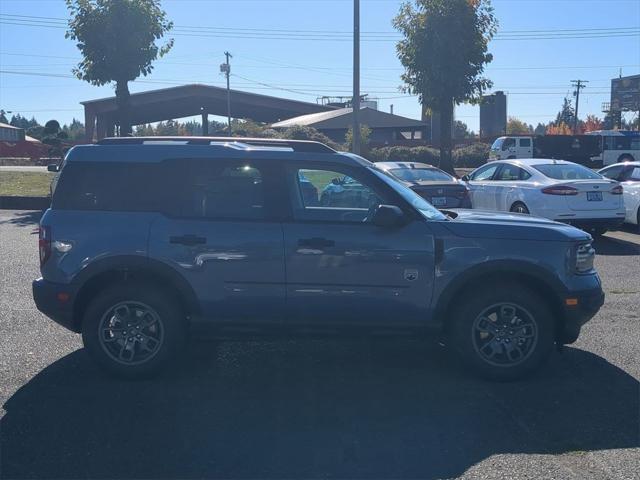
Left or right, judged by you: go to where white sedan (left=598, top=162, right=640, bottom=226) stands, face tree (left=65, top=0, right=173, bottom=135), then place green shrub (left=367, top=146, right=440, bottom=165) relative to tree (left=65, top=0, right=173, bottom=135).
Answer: right

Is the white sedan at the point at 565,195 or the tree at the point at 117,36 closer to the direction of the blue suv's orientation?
the white sedan

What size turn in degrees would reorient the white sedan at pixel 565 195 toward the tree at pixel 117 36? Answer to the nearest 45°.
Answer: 0° — it already faces it

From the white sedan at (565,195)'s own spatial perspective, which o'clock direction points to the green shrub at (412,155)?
The green shrub is roughly at 1 o'clock from the white sedan.

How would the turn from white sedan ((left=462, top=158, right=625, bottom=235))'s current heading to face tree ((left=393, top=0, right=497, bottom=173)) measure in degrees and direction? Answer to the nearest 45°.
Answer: approximately 45° to its right

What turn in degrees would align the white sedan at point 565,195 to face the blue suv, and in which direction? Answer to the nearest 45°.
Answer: approximately 135° to its left

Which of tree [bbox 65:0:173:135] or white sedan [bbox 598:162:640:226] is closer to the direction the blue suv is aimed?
the white sedan

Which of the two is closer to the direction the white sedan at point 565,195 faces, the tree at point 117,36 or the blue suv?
the tree

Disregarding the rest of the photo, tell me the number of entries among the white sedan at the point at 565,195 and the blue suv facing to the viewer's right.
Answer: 1

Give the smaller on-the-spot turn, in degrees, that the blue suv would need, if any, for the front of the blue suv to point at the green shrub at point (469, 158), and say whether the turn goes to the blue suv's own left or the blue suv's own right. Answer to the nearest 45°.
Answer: approximately 90° to the blue suv's own left

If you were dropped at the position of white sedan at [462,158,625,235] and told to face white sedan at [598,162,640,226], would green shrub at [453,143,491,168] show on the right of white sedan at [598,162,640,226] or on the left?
left

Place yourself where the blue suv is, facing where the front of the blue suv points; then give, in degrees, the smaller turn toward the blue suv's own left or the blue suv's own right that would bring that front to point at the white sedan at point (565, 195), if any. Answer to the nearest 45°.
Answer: approximately 45° to the blue suv's own left

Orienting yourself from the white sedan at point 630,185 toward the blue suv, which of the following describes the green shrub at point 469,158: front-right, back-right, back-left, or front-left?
back-right

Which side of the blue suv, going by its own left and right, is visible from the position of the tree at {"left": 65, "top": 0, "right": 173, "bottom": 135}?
left

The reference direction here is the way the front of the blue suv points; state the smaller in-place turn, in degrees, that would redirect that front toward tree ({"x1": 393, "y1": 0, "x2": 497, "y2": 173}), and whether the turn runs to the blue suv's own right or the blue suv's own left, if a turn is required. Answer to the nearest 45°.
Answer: approximately 90° to the blue suv's own left

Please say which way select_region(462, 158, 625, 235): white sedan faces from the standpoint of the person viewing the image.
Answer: facing away from the viewer and to the left of the viewer

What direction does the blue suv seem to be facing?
to the viewer's right
